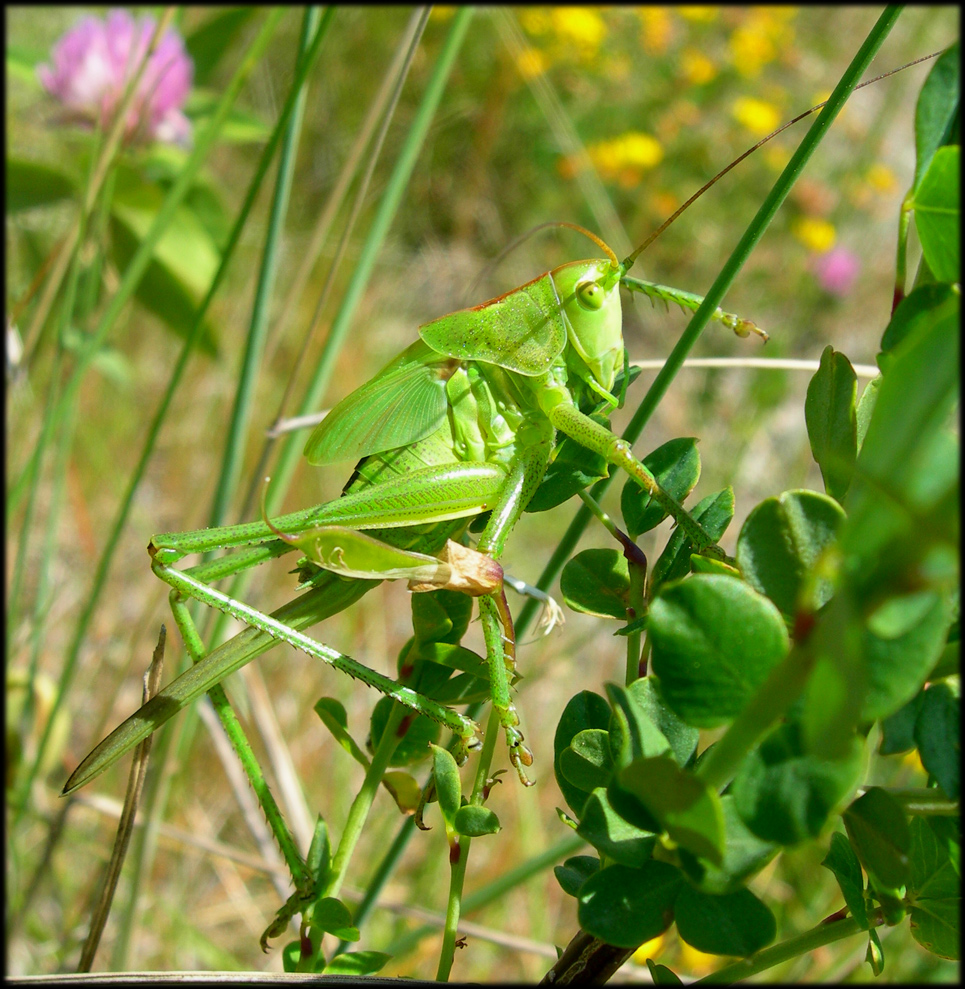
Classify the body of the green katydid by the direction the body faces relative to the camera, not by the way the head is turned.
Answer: to the viewer's right

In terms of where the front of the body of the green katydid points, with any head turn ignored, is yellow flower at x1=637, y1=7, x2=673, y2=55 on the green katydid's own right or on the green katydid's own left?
on the green katydid's own left

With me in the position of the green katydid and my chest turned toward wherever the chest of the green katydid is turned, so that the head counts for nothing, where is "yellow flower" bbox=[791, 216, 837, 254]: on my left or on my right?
on my left

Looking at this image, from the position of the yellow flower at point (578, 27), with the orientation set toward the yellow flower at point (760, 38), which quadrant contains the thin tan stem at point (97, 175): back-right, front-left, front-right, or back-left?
back-right

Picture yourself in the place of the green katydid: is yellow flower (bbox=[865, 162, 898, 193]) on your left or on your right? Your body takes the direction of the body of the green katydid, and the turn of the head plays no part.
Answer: on your left

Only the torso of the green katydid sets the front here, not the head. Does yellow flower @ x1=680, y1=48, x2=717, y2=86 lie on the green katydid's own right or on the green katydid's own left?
on the green katydid's own left

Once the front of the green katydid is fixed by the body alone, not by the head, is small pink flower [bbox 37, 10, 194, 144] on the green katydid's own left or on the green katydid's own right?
on the green katydid's own left

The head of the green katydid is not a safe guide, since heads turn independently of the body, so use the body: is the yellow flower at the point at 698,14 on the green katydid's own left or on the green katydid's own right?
on the green katydid's own left

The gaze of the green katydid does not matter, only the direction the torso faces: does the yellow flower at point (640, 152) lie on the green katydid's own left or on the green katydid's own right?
on the green katydid's own left

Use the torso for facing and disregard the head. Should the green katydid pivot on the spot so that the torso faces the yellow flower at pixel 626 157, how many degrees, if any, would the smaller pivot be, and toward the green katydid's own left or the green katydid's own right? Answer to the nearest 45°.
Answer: approximately 90° to the green katydid's own left
